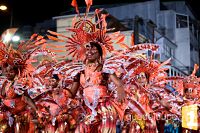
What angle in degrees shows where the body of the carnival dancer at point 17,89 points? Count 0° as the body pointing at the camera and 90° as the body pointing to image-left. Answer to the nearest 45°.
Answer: approximately 45°
